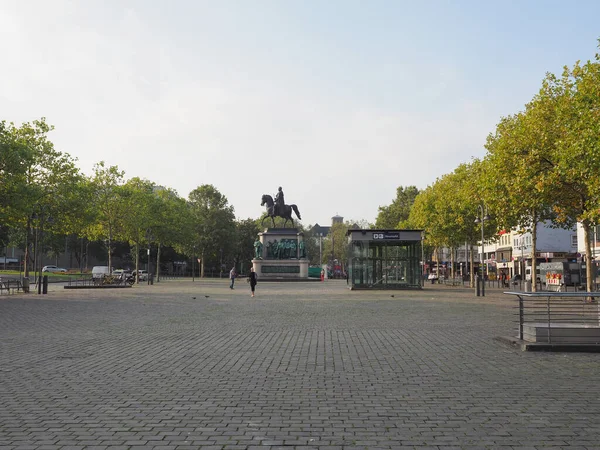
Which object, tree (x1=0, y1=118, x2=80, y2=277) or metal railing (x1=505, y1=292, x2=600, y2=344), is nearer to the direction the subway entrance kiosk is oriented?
the metal railing

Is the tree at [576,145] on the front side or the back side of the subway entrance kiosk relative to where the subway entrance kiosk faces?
on the front side

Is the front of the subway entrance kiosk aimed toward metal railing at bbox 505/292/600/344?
yes

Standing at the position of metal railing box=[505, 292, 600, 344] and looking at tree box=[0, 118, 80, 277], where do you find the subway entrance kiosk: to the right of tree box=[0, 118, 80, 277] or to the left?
right

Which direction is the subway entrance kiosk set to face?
toward the camera

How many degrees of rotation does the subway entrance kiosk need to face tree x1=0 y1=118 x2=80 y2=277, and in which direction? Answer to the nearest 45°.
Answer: approximately 90° to its right
